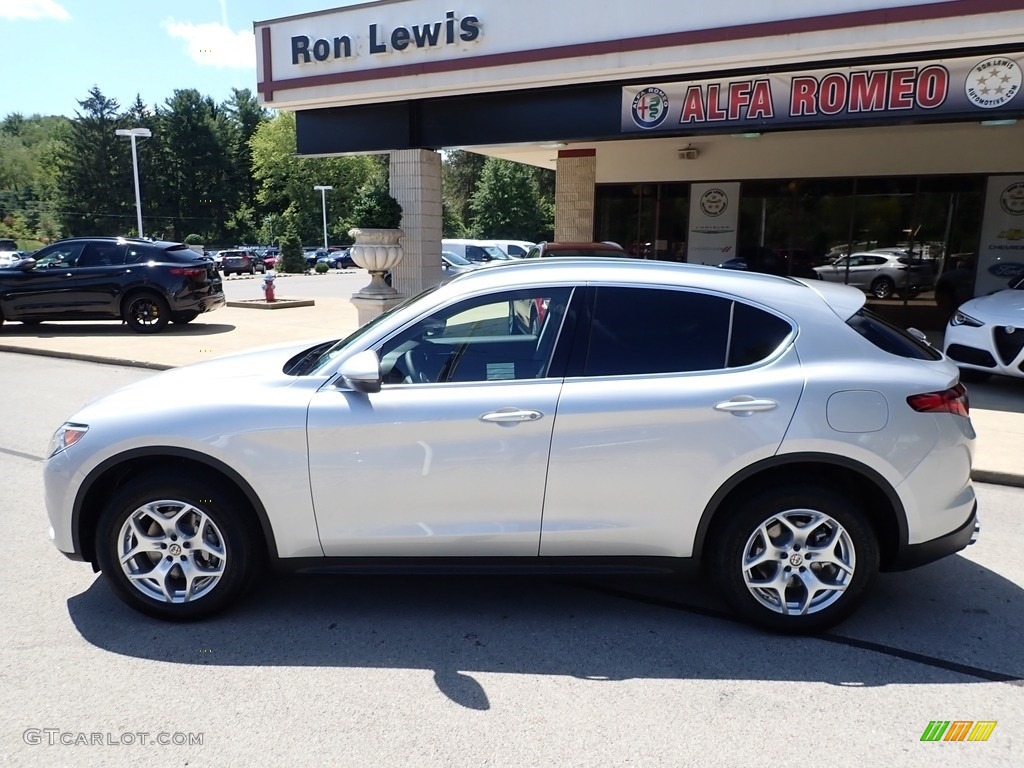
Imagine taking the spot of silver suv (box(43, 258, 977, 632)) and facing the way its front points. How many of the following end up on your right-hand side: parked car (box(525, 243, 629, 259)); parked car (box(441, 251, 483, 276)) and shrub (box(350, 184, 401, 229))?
3

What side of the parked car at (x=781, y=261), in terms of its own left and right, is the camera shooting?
left

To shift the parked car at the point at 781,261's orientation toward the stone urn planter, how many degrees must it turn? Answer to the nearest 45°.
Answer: approximately 45° to its left

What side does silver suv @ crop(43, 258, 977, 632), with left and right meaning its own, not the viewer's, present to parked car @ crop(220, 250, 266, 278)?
right

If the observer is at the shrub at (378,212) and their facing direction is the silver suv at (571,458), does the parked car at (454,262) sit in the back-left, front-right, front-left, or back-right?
back-left

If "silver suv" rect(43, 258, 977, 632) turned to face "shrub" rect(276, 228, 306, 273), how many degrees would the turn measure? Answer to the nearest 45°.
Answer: approximately 90° to its right

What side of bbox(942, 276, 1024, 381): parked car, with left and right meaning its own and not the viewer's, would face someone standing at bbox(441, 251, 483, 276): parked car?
right

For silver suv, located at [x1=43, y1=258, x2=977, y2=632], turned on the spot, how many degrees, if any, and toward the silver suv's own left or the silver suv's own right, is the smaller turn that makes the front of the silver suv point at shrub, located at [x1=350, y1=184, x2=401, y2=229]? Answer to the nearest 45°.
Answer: approximately 90° to the silver suv's own right

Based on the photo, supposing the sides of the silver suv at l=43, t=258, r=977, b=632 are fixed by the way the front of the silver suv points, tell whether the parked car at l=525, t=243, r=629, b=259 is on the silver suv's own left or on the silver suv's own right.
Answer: on the silver suv's own right

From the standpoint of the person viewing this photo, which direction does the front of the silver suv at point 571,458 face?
facing to the left of the viewer
